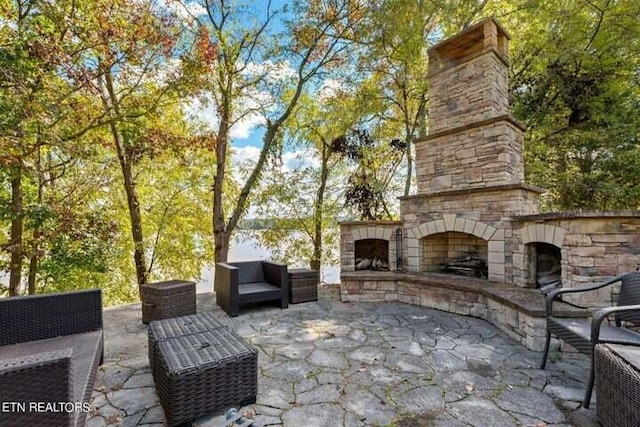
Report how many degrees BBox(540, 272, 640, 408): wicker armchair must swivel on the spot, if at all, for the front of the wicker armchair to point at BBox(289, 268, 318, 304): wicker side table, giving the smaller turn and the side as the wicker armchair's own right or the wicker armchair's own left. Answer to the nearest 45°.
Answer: approximately 45° to the wicker armchair's own right

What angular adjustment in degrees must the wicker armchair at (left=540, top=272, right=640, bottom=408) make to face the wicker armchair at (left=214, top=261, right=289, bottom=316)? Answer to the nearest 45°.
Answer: approximately 45° to its right

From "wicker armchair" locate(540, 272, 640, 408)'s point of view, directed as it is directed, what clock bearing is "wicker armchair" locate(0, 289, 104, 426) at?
"wicker armchair" locate(0, 289, 104, 426) is roughly at 12 o'clock from "wicker armchair" locate(540, 272, 640, 408).

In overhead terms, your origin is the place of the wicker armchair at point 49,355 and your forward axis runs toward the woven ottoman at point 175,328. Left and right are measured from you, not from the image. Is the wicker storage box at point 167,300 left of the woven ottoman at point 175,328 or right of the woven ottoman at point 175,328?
left

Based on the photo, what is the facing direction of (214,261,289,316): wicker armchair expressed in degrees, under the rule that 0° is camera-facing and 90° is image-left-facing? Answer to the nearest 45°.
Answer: approximately 315°

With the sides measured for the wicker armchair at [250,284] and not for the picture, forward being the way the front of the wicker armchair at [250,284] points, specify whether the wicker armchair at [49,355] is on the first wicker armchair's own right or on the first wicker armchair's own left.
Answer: on the first wicker armchair's own right

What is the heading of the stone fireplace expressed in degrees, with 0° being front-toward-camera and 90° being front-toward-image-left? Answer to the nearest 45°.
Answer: approximately 45°

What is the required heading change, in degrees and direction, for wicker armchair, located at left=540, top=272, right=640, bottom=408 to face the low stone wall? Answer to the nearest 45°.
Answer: approximately 90° to its right
